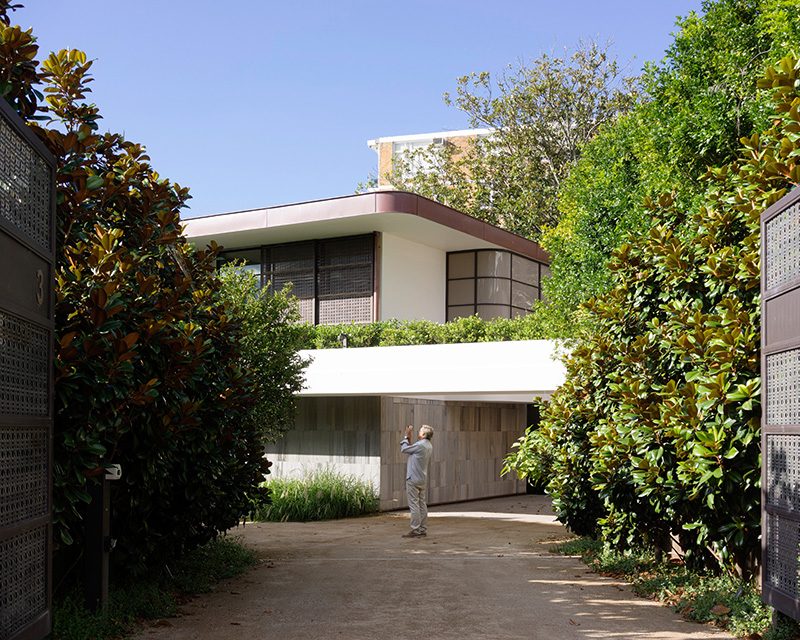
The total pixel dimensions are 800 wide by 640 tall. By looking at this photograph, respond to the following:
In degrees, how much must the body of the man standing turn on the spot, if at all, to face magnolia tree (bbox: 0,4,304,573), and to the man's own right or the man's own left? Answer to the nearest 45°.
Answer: approximately 90° to the man's own left

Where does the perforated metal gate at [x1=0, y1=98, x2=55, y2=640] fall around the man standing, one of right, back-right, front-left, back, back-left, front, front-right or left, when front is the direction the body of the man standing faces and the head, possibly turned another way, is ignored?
left

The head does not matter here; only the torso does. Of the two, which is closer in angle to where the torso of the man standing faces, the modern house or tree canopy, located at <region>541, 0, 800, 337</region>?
the modern house
